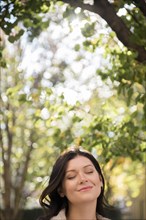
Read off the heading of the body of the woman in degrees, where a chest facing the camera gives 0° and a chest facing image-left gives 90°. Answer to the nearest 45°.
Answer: approximately 0°

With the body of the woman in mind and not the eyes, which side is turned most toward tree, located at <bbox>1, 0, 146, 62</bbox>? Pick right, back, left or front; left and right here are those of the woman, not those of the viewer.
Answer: back

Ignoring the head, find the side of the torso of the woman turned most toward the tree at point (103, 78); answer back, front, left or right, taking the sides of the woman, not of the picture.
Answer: back
